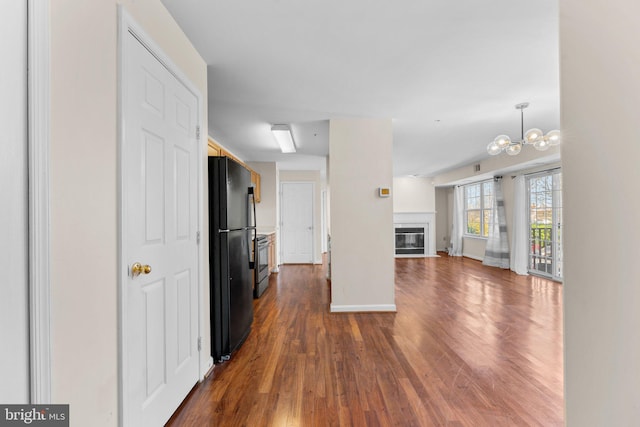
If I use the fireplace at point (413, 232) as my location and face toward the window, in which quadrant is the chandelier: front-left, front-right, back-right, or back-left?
front-right

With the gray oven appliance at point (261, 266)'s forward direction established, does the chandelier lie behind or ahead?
ahead

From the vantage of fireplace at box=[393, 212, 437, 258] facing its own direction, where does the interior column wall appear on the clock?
The interior column wall is roughly at 12 o'clock from the fireplace.

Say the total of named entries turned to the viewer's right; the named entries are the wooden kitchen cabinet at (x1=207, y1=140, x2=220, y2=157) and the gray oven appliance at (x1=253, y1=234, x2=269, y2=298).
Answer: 2

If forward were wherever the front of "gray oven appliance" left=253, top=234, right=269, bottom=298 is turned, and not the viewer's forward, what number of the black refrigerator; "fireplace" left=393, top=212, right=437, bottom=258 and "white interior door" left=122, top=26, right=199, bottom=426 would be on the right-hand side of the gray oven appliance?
2

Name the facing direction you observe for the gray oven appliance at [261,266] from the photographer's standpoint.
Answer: facing to the right of the viewer

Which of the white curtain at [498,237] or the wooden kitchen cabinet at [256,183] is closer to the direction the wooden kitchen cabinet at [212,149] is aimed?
the white curtain

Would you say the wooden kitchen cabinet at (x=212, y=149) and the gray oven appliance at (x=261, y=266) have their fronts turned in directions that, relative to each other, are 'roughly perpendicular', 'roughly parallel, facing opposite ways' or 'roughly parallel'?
roughly parallel

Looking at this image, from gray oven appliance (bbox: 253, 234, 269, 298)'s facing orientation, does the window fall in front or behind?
in front

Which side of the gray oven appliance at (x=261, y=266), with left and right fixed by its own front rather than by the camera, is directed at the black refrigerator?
right

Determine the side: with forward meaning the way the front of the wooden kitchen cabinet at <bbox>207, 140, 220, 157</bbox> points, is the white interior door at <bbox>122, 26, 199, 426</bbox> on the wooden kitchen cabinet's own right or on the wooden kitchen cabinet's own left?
on the wooden kitchen cabinet's own right

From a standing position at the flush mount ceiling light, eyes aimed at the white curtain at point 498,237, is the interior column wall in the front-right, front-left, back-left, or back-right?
front-right

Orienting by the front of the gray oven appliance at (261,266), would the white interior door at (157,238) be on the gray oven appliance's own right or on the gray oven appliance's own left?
on the gray oven appliance's own right

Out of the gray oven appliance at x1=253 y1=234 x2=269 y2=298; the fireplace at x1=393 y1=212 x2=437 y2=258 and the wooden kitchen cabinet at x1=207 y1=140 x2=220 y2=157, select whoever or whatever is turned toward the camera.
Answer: the fireplace

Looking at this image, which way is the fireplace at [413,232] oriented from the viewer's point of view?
toward the camera

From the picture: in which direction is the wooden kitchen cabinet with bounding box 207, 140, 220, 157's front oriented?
to the viewer's right

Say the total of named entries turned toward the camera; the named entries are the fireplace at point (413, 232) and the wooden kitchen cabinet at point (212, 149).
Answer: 1

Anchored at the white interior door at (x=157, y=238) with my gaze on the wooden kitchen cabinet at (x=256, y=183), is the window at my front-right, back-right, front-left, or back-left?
front-right

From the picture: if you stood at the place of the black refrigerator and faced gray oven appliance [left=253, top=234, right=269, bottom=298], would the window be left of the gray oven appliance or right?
right
